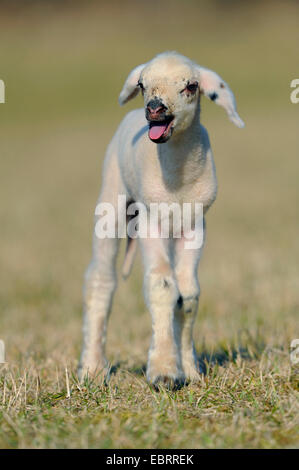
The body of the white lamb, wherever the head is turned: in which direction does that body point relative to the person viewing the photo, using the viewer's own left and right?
facing the viewer and to the right of the viewer
